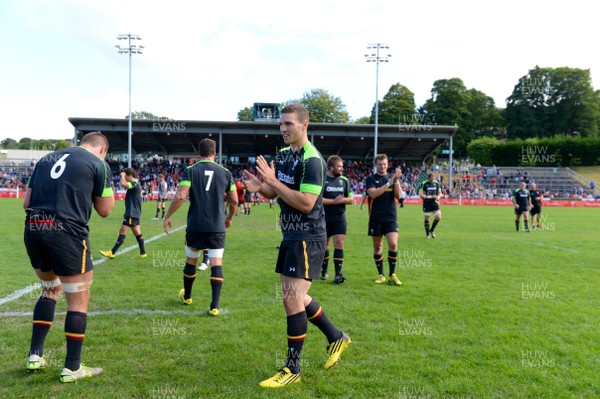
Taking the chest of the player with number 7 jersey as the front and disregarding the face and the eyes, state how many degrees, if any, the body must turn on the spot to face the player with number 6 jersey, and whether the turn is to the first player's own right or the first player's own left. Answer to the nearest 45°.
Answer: approximately 135° to the first player's own left

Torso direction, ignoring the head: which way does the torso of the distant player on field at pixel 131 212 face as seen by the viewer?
to the viewer's left

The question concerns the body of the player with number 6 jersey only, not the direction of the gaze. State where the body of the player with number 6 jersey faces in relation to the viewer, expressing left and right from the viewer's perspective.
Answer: facing away from the viewer and to the right of the viewer

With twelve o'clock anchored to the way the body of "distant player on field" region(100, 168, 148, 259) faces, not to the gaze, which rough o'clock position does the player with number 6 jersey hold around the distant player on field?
The player with number 6 jersey is roughly at 9 o'clock from the distant player on field.

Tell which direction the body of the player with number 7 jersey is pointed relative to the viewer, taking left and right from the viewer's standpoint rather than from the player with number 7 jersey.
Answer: facing away from the viewer

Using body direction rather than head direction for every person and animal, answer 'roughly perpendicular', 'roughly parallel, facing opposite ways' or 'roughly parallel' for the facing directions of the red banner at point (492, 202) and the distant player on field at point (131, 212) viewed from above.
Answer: roughly perpendicular

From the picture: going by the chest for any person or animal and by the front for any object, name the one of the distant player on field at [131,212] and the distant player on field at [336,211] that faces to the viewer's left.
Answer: the distant player on field at [131,212]

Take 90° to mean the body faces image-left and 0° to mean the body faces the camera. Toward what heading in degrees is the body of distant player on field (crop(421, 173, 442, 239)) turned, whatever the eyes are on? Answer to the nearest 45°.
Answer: approximately 0°

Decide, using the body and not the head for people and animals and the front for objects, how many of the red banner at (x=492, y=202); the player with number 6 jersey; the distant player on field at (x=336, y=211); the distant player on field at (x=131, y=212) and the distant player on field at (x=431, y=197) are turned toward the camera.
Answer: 3
